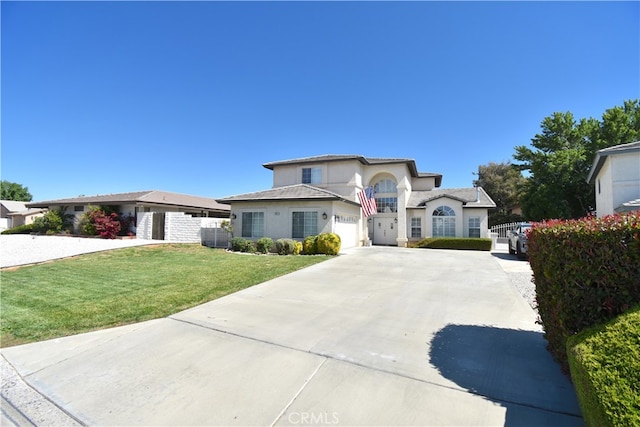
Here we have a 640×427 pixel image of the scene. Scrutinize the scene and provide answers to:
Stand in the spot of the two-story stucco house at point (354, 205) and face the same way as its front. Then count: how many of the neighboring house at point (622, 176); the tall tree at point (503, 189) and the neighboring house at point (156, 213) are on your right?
1

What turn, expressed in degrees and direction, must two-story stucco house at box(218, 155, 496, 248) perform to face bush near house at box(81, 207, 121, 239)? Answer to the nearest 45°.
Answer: approximately 90° to its right

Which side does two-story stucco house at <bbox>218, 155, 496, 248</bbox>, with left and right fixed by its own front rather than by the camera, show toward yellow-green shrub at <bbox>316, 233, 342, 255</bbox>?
front

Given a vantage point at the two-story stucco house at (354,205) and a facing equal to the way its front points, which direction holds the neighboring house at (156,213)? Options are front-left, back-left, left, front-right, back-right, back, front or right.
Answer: right

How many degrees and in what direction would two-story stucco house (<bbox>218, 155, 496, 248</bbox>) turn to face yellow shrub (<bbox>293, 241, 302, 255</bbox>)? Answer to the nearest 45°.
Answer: approximately 45° to its right

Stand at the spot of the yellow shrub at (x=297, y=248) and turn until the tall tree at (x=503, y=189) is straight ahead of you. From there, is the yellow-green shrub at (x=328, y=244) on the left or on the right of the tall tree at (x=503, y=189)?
right

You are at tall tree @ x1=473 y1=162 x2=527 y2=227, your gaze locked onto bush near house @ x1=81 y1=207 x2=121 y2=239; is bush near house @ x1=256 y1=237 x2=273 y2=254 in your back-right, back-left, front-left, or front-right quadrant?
front-left

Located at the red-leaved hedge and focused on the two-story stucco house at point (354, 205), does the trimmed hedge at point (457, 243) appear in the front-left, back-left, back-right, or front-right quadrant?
front-right

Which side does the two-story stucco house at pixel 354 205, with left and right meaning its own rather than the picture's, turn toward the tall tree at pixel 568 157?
left

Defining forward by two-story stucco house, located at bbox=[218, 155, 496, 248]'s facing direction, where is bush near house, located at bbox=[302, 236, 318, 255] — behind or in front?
in front

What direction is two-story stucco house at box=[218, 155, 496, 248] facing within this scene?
toward the camera

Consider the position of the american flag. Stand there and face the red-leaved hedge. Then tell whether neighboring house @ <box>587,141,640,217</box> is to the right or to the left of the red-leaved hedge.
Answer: left

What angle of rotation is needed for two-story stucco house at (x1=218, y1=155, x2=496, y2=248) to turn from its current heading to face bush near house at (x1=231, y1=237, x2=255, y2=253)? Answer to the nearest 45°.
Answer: approximately 45° to its right

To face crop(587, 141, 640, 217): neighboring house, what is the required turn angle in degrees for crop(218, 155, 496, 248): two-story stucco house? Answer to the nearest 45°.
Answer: approximately 45° to its left

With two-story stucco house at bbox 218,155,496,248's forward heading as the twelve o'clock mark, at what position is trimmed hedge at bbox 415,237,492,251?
The trimmed hedge is roughly at 9 o'clock from the two-story stucco house.

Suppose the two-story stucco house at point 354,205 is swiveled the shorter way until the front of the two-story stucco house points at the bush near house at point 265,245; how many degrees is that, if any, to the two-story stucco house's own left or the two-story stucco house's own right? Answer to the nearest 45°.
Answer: approximately 45° to the two-story stucco house's own right
